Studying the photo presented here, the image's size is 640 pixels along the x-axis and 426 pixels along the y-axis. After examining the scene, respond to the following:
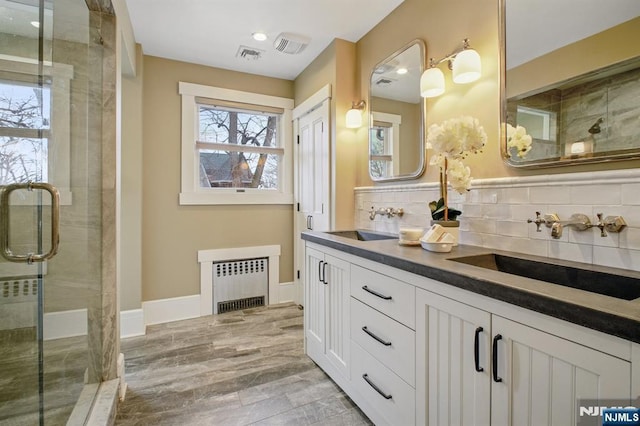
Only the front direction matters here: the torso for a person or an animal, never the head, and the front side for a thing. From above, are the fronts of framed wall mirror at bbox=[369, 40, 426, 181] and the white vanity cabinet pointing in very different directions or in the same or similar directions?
same or similar directions

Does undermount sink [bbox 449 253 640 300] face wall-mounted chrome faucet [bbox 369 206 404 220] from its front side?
no

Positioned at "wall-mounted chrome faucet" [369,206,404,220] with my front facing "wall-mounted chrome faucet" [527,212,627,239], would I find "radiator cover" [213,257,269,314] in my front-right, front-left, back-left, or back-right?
back-right

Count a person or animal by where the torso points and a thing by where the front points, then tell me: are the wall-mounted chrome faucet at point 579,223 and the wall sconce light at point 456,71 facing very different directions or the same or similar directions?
same or similar directions

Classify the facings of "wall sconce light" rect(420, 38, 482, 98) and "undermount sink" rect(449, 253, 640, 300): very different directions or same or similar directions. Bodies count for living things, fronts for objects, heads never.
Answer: same or similar directions

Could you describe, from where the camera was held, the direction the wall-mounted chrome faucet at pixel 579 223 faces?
facing the viewer and to the left of the viewer

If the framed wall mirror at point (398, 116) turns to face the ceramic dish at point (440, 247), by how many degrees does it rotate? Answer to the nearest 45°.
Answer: approximately 45° to its left

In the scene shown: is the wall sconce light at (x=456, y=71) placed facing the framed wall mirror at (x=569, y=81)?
no

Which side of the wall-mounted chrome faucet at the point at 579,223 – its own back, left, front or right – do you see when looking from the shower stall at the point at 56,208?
front

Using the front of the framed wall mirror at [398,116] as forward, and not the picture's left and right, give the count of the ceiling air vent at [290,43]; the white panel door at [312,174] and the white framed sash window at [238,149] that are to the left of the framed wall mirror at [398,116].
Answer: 0

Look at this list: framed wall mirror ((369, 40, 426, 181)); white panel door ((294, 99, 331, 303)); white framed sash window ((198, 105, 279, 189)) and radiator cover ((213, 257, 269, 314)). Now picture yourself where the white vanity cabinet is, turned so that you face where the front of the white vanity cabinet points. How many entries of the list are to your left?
0

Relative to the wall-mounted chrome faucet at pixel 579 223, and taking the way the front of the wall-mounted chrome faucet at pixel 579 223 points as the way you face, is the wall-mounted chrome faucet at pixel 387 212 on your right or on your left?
on your right

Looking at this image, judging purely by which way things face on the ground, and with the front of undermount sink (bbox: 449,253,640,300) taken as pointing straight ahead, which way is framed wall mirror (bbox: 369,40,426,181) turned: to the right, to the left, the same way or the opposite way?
the same way

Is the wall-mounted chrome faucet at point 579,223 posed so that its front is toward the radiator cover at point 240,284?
no

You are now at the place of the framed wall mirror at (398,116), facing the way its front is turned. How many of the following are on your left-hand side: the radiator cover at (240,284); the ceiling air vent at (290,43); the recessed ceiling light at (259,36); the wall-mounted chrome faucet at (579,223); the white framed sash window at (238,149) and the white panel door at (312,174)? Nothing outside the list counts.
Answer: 1
